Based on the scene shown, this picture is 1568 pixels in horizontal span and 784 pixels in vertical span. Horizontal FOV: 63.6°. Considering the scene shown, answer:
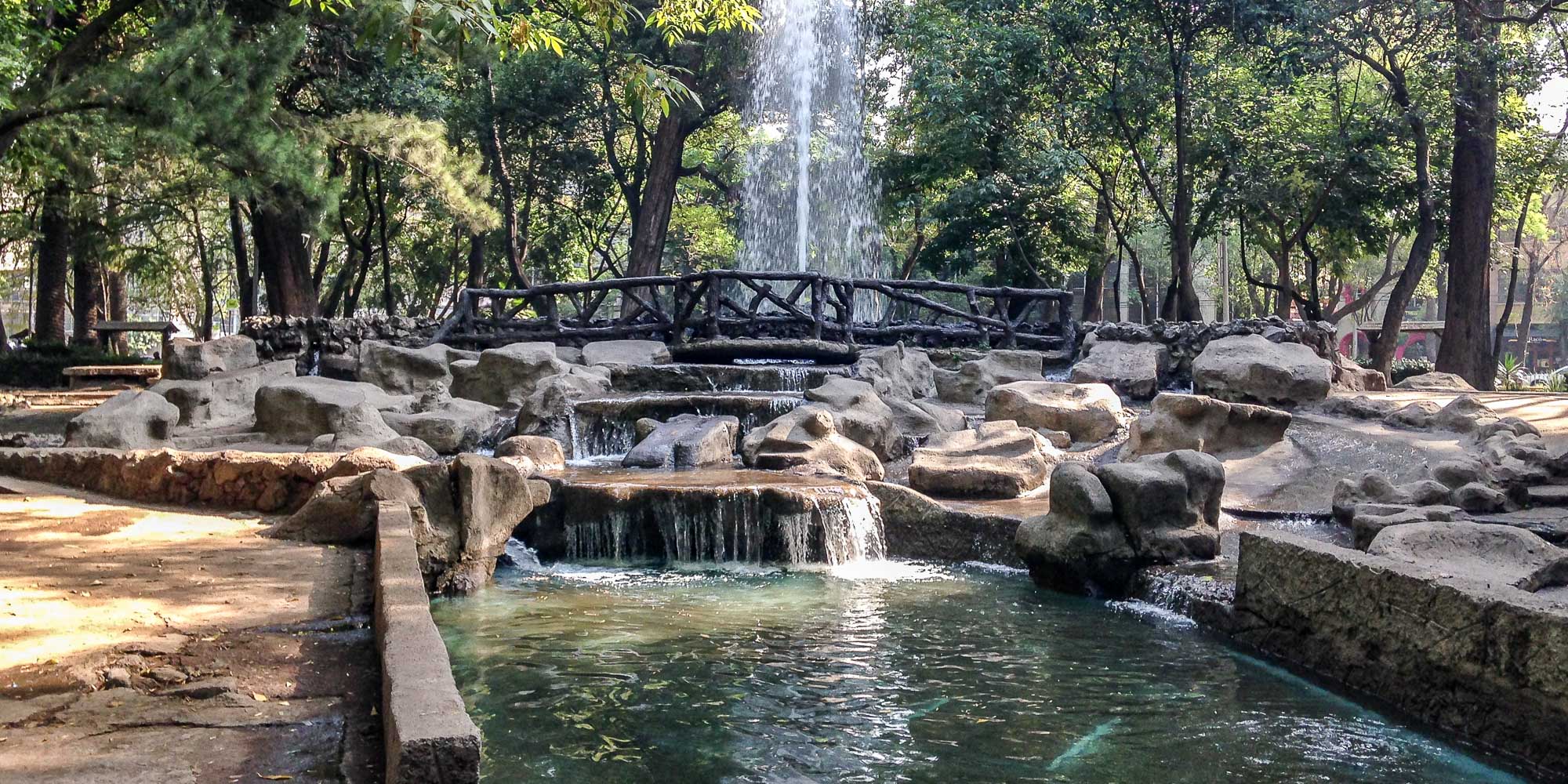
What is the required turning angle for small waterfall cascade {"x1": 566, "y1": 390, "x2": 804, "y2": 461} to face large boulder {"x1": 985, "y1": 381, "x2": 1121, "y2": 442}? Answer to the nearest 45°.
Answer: approximately 90° to its left

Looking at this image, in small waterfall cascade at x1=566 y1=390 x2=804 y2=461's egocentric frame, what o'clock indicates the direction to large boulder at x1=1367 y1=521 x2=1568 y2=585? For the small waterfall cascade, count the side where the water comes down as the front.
The large boulder is roughly at 11 o'clock from the small waterfall cascade.

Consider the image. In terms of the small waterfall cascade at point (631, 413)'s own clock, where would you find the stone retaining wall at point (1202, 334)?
The stone retaining wall is roughly at 8 o'clock from the small waterfall cascade.

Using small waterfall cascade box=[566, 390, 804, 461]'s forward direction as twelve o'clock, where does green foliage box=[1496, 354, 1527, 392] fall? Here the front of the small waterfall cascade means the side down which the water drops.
The green foliage is roughly at 8 o'clock from the small waterfall cascade.

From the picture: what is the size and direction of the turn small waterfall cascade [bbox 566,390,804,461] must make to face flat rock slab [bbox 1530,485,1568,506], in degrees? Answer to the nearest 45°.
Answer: approximately 45° to its left

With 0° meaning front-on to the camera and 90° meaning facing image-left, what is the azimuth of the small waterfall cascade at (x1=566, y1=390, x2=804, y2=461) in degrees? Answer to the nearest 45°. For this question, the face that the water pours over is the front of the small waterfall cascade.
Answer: approximately 0°

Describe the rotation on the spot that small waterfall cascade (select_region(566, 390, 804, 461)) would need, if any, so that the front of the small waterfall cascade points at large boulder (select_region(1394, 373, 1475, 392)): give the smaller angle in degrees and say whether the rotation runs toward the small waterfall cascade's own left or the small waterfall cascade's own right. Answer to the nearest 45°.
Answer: approximately 90° to the small waterfall cascade's own left

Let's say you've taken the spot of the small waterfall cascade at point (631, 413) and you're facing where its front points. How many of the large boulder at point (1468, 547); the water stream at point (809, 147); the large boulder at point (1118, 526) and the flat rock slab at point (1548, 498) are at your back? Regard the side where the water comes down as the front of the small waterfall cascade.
1

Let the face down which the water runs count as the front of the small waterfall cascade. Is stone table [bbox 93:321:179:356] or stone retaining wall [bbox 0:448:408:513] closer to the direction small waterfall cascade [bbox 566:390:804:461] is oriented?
the stone retaining wall

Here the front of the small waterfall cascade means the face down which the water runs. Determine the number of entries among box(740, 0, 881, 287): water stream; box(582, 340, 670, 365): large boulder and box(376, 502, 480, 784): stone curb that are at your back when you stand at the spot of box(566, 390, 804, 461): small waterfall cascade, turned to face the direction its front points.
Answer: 2

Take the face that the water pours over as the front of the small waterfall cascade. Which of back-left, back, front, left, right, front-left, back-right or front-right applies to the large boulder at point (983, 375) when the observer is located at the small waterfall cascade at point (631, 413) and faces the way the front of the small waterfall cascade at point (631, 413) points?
back-left

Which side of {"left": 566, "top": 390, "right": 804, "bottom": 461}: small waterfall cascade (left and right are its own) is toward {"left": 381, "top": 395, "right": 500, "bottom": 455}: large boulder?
right

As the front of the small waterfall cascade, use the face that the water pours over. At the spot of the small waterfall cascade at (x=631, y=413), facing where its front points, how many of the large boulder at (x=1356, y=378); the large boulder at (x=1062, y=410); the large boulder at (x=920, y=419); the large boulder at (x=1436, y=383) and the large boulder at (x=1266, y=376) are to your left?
5

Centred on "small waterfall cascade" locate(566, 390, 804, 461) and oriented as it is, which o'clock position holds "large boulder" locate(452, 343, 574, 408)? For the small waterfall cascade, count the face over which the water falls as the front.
The large boulder is roughly at 5 o'clock from the small waterfall cascade.

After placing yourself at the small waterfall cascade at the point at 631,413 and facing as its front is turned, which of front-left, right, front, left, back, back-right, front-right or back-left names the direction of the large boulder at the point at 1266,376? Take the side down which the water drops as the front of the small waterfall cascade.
left
